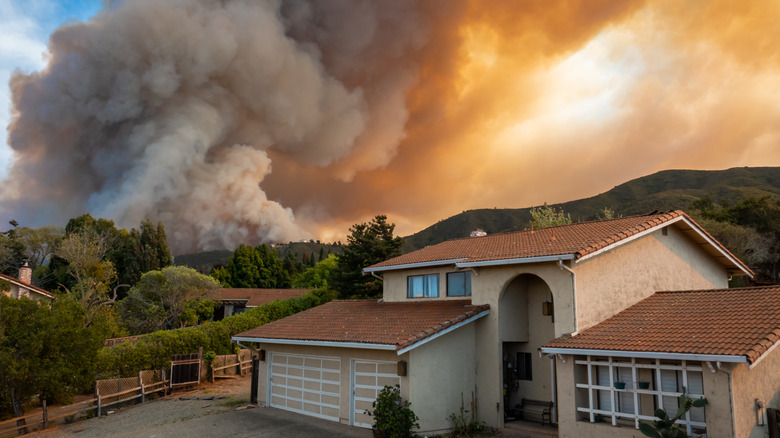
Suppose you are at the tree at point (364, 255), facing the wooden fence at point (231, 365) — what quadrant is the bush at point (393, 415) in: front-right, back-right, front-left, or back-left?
front-left

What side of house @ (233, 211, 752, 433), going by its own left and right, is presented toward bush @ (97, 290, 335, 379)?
right

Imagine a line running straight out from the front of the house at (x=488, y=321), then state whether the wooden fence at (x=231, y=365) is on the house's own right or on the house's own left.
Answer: on the house's own right

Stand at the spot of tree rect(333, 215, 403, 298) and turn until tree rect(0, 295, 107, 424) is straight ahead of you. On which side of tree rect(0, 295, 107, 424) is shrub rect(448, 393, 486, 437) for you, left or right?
left

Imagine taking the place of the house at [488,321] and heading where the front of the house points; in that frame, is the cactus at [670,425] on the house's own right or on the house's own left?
on the house's own left

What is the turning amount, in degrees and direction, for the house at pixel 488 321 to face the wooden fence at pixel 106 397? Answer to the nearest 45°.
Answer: approximately 45° to its right

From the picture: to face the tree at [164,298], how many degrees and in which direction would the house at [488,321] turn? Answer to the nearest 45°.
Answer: approximately 90° to its right

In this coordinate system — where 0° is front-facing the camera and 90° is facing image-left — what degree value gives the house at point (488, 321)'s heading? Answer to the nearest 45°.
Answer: approximately 45°
